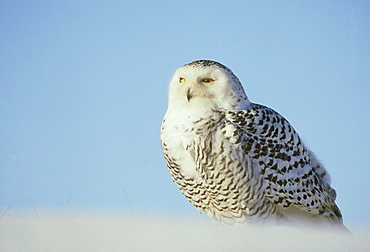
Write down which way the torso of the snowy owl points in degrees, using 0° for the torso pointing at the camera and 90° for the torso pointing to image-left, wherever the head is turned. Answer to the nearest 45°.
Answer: approximately 45°
